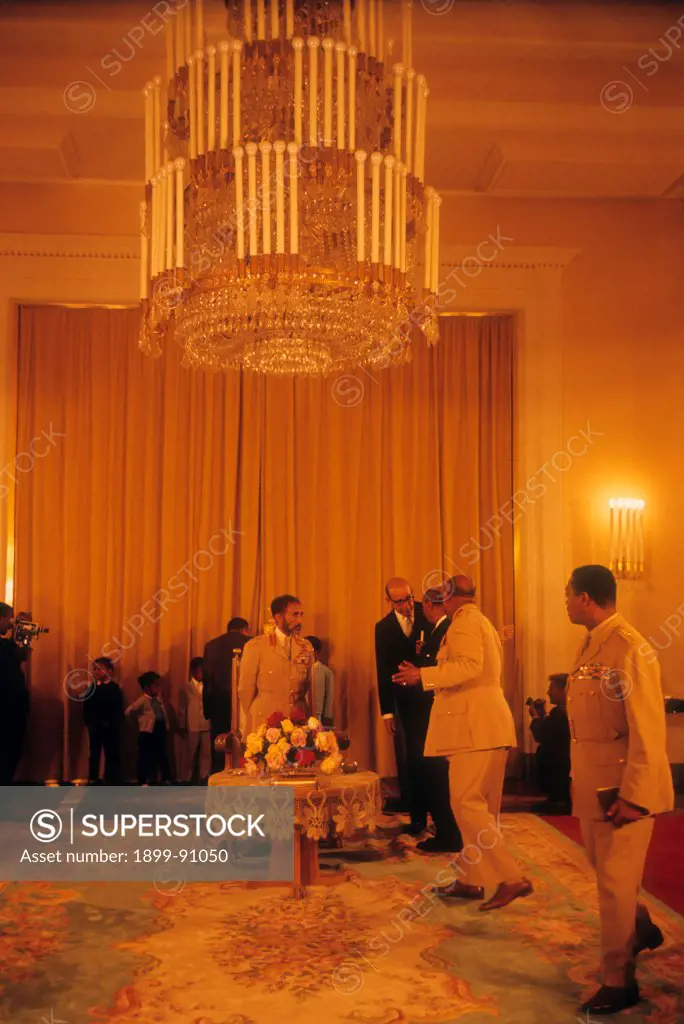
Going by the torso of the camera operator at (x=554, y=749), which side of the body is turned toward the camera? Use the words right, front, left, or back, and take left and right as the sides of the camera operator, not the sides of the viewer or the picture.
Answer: left

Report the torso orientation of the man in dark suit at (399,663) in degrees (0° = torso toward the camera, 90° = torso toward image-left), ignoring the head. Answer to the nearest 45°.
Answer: approximately 315°

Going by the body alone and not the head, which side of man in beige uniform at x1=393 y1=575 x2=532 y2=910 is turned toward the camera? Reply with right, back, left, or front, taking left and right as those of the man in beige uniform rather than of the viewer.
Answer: left

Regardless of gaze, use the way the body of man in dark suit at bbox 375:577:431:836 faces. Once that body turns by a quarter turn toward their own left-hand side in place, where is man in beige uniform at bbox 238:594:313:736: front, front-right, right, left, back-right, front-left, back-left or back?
back

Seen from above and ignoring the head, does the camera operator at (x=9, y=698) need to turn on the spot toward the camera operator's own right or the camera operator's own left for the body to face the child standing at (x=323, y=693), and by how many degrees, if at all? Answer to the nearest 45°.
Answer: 0° — they already face them

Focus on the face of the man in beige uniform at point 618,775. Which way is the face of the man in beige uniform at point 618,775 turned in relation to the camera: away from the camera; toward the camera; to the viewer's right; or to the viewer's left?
to the viewer's left

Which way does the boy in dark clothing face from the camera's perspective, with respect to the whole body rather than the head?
toward the camera

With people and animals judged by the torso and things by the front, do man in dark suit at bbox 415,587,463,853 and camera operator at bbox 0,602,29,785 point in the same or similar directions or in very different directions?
very different directions

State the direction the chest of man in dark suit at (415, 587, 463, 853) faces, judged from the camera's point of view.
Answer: to the viewer's left

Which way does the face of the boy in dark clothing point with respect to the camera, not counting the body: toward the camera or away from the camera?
toward the camera

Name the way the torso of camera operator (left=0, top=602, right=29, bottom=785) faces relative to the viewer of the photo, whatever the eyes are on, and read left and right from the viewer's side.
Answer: facing to the right of the viewer

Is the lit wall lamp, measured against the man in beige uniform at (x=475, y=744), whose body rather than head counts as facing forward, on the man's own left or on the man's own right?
on the man's own right

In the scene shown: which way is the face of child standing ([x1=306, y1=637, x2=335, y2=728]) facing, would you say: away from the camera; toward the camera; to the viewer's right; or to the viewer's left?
to the viewer's left
